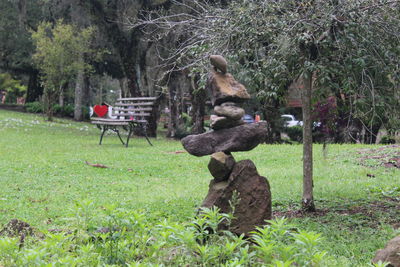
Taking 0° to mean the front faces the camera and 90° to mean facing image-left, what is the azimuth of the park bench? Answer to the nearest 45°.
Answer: approximately 45°

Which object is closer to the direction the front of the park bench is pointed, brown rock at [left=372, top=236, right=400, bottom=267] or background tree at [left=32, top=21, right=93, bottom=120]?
the brown rock

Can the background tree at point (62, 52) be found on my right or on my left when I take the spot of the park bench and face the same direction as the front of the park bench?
on my right

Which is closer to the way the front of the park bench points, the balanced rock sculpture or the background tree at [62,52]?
the balanced rock sculpture

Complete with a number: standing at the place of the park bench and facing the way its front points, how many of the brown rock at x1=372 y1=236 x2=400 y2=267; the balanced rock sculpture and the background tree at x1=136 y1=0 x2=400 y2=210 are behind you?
0

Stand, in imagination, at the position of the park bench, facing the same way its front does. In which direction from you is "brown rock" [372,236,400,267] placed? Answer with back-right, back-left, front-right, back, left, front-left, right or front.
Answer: front-left

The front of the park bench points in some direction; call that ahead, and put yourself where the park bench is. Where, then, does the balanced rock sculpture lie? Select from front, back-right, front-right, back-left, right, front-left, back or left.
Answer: front-left

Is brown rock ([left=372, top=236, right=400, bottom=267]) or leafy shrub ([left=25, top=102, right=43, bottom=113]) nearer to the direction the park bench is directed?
the brown rock
